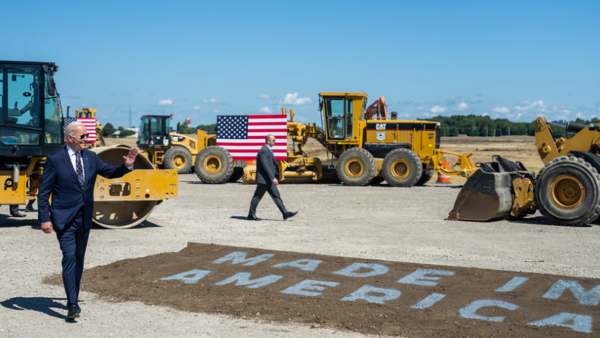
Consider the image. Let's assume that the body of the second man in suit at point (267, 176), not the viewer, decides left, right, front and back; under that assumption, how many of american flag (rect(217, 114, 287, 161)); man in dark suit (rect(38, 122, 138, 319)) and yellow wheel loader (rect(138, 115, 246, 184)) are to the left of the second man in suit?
2

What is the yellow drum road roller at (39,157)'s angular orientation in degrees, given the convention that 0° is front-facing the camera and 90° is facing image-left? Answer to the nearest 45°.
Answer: approximately 270°

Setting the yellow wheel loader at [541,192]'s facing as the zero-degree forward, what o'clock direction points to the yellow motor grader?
The yellow motor grader is roughly at 2 o'clock from the yellow wheel loader.

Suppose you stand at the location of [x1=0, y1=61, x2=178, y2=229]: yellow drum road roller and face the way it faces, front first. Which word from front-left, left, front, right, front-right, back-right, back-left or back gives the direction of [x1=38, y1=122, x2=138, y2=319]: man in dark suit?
right

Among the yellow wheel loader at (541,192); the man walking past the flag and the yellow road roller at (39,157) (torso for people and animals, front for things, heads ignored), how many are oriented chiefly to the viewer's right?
2

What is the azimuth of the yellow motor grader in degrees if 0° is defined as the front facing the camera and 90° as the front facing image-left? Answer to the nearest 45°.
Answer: approximately 90°

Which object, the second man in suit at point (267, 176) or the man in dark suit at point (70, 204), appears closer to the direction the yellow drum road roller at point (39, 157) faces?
the second man in suit

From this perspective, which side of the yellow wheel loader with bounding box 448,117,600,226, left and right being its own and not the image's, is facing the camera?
left

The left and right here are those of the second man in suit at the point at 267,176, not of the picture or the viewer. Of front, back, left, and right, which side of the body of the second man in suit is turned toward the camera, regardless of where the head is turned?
right

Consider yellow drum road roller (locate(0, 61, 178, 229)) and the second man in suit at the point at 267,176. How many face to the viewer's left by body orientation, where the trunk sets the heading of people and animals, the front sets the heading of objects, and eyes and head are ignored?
0

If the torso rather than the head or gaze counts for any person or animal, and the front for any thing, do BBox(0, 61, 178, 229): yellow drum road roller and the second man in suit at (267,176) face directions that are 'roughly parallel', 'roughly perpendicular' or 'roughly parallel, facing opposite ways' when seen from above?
roughly parallel

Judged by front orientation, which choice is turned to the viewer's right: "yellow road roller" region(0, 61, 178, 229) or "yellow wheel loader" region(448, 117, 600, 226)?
"yellow road roller" region(0, 61, 178, 229)

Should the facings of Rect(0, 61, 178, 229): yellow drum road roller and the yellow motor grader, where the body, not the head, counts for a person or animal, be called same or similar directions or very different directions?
very different directions

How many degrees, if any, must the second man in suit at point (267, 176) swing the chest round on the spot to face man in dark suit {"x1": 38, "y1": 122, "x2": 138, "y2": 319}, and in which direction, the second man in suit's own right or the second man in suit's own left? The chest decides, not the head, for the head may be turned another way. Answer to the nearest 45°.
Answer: approximately 90° to the second man in suit's own right

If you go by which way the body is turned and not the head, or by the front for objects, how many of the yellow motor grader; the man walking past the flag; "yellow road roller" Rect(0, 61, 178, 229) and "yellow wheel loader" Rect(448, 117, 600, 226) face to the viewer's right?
2
